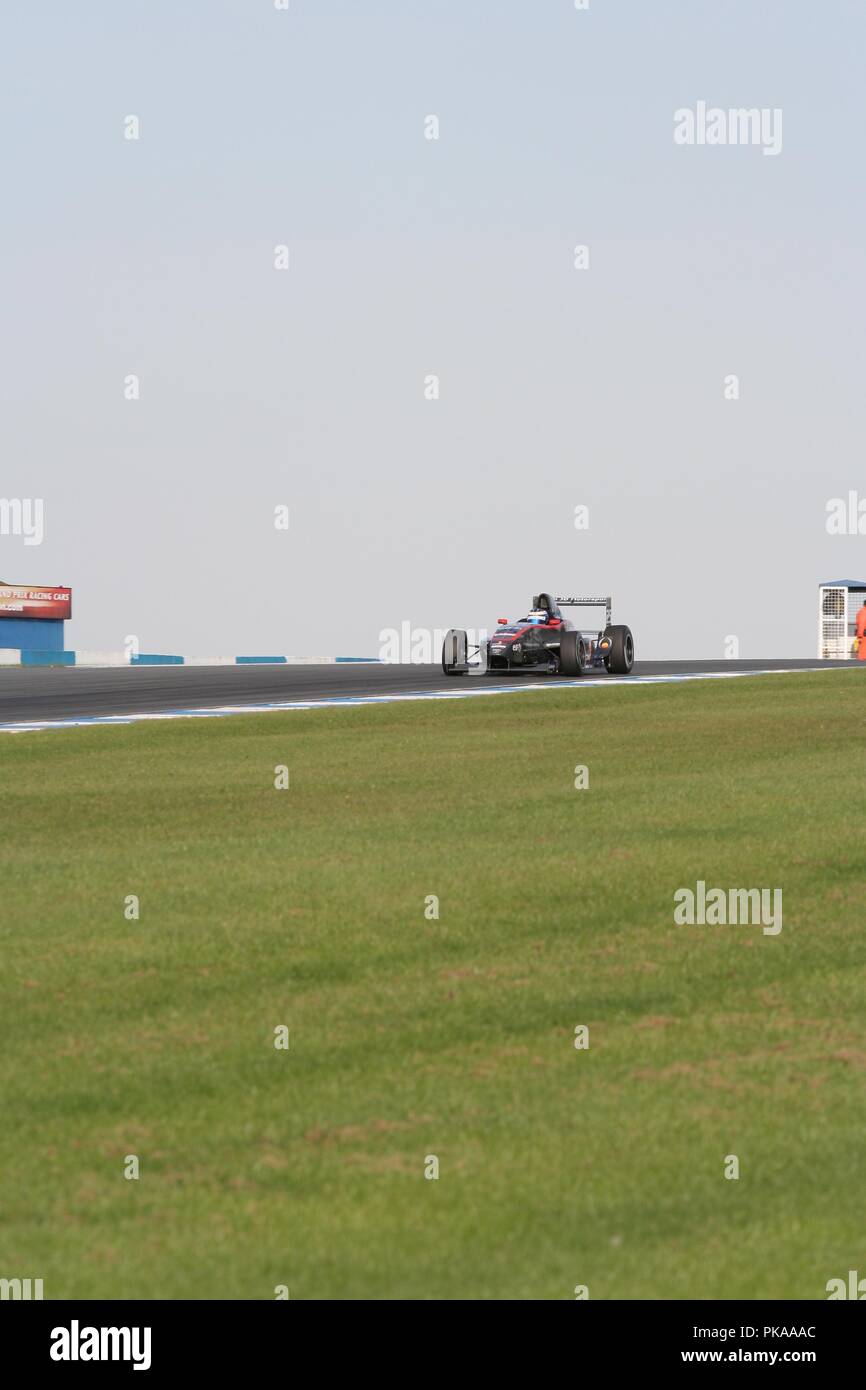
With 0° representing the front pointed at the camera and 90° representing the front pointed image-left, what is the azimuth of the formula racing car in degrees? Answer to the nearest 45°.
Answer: approximately 45°
